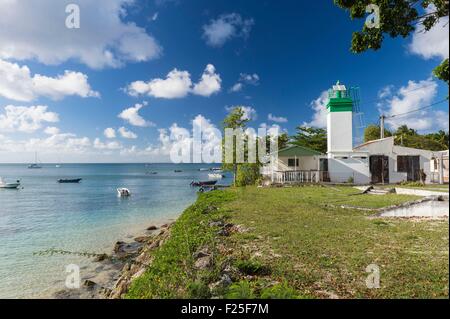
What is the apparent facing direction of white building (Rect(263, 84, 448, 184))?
toward the camera

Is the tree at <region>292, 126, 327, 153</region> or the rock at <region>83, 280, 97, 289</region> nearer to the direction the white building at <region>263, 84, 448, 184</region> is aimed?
the rock

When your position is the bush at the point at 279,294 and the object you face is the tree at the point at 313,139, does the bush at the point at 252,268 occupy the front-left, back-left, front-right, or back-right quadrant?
front-left

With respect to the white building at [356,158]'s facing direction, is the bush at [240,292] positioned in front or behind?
in front

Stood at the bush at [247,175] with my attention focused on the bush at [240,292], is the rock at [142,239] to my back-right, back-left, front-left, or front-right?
front-right

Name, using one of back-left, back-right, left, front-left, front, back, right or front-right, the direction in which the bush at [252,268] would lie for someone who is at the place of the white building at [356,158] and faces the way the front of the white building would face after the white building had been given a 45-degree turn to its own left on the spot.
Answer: front-right

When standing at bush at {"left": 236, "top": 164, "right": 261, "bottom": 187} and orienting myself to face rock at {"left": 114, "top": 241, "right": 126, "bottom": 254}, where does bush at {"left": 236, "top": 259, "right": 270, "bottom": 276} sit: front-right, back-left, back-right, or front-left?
front-left

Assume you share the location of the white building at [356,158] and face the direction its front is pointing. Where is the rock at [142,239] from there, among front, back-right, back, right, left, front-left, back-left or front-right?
front-right

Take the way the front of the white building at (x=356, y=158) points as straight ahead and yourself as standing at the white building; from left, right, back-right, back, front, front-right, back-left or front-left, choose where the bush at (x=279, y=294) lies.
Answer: front

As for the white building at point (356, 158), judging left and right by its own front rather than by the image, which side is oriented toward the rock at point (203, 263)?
front

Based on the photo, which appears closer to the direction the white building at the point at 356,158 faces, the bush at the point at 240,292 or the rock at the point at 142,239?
the bush

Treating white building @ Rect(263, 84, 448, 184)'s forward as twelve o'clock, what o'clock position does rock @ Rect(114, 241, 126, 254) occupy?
The rock is roughly at 1 o'clock from the white building.

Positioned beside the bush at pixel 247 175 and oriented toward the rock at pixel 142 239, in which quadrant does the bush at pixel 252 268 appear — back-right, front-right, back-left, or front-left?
front-left
